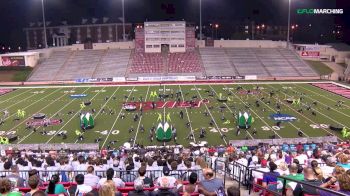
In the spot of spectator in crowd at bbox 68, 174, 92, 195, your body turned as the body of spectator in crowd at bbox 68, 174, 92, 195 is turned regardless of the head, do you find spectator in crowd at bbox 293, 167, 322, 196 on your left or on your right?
on your right

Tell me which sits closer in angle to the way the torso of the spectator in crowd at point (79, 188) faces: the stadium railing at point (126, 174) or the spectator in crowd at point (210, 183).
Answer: the stadium railing

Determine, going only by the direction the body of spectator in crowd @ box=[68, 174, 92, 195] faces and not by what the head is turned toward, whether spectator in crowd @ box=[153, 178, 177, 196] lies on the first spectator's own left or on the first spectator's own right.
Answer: on the first spectator's own right

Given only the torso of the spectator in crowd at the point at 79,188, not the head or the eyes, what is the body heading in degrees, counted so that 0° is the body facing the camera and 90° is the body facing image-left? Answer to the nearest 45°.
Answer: approximately 180°

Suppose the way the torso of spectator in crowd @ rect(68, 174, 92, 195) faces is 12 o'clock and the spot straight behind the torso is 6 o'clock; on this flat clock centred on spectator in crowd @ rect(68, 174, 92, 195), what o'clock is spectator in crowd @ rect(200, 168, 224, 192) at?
spectator in crowd @ rect(200, 168, 224, 192) is roughly at 4 o'clock from spectator in crowd @ rect(68, 174, 92, 195).

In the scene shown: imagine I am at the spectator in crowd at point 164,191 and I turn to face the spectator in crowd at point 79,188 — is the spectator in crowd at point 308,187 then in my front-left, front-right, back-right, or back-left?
back-right
